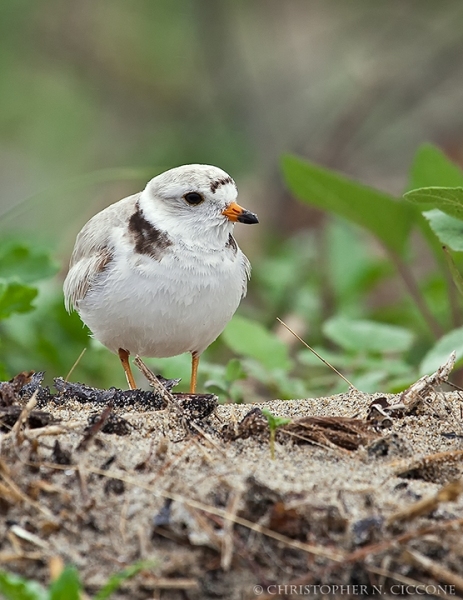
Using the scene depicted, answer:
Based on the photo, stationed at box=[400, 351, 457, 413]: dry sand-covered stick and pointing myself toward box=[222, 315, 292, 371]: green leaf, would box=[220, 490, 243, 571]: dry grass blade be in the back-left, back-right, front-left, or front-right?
back-left

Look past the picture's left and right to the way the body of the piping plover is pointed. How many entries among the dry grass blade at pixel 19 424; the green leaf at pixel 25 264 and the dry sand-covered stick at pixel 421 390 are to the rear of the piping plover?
1

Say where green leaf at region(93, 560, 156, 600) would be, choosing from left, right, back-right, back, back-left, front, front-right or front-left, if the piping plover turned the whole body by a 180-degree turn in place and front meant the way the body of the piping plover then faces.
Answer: back-left

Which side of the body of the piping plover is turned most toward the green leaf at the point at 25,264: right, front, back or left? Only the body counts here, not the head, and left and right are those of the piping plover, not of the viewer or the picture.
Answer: back

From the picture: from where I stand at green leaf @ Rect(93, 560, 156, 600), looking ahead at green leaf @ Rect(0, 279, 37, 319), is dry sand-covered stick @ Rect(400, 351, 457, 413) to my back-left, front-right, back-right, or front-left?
front-right

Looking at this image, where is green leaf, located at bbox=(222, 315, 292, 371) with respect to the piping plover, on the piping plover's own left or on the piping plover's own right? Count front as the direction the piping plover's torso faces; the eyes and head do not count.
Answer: on the piping plover's own left

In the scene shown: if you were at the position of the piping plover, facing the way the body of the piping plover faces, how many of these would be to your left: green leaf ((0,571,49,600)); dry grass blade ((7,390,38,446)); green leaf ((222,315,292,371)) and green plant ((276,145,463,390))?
2

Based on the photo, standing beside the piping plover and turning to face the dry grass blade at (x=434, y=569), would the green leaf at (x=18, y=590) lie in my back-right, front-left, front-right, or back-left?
front-right

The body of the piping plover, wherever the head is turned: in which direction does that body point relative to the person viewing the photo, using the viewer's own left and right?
facing the viewer and to the right of the viewer

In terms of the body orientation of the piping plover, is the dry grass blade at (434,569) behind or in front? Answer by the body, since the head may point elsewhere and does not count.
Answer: in front

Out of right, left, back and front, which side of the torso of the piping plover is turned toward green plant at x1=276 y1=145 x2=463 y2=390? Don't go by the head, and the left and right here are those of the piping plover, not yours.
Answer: left

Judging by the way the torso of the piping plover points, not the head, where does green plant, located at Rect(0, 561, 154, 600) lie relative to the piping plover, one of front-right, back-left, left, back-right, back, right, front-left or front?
front-right

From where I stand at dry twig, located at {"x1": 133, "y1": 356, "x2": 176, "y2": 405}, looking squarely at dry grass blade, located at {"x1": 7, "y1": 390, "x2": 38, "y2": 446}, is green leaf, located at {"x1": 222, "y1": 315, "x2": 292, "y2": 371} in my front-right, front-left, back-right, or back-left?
back-right

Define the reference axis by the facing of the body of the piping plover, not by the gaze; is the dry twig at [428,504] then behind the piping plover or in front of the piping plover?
in front
